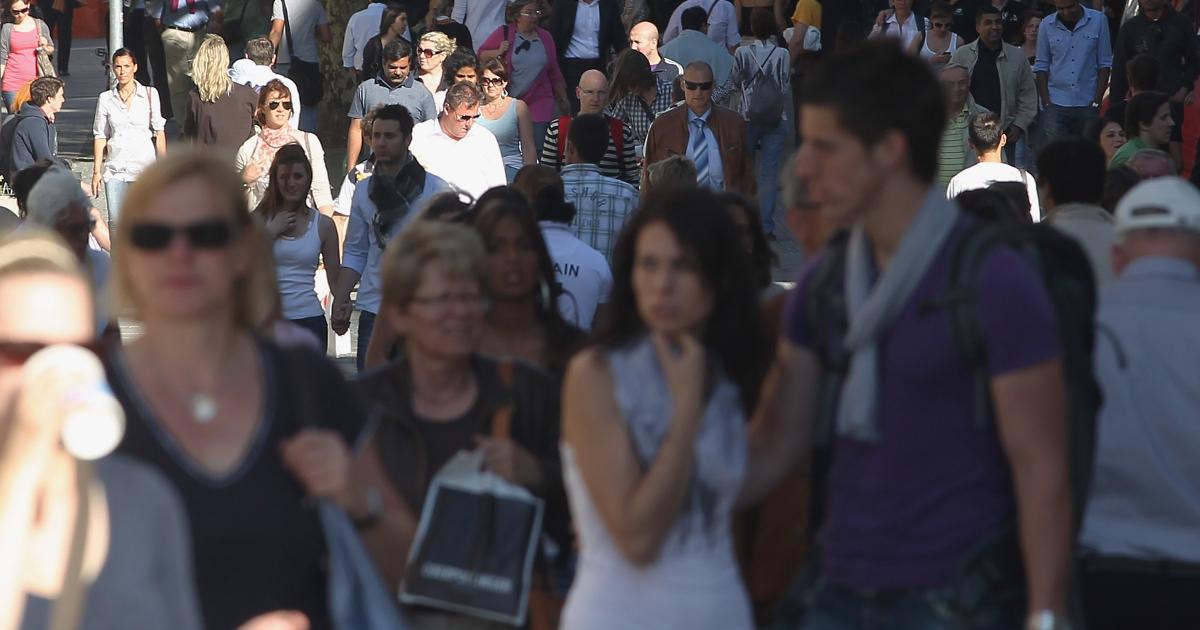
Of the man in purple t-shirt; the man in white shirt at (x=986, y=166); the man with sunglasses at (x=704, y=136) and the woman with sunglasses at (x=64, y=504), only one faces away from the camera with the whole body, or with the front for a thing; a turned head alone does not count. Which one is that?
the man in white shirt

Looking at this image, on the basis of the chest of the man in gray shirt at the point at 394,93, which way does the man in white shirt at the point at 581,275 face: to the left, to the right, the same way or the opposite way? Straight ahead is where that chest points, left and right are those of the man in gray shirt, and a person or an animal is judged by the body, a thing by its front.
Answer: the opposite way

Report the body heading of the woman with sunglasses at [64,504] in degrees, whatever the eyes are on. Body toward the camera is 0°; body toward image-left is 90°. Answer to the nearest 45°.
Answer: approximately 0°

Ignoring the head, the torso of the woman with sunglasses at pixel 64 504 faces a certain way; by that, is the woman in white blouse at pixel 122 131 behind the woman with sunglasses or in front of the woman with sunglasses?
behind

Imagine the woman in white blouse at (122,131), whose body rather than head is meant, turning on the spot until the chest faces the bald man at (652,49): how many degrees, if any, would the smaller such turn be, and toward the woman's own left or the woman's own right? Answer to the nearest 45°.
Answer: approximately 90° to the woman's own left

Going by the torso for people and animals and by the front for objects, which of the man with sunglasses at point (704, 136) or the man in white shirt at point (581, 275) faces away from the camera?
the man in white shirt

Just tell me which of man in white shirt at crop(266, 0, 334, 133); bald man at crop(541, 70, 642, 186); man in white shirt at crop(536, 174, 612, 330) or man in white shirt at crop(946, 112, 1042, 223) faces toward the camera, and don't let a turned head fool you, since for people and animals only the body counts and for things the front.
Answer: the bald man

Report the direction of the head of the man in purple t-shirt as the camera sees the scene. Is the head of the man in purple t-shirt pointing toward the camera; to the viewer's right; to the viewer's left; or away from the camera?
to the viewer's left

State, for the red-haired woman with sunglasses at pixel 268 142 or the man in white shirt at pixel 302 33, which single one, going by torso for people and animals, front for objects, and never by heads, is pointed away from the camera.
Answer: the man in white shirt

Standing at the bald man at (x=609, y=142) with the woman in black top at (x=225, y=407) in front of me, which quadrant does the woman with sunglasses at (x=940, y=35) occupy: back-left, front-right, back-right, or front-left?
back-left

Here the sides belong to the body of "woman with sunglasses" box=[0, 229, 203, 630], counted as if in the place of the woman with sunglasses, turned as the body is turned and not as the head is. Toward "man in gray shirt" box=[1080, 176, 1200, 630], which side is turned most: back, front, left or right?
left
